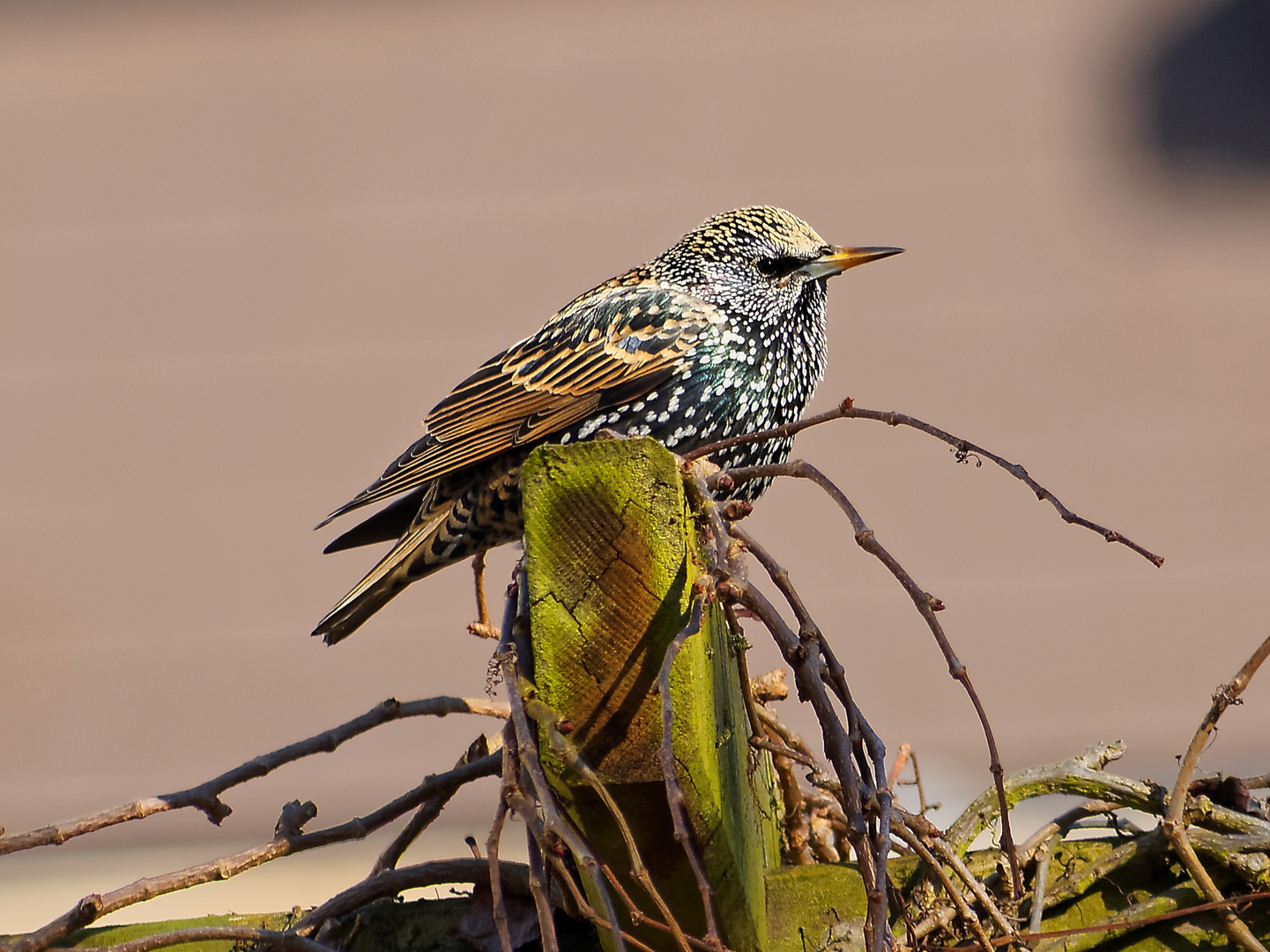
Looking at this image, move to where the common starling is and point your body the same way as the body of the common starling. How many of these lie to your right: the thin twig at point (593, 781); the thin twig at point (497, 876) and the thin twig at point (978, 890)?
3

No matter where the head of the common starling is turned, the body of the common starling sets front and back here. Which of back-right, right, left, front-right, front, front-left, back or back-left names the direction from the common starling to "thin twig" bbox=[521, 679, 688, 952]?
right

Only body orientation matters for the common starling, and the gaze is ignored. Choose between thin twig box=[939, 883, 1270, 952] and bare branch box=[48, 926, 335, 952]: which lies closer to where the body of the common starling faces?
the thin twig

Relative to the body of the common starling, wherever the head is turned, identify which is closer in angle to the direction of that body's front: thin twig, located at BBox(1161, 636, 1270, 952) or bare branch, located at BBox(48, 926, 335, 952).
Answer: the thin twig

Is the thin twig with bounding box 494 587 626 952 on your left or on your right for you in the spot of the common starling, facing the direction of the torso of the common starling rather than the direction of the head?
on your right

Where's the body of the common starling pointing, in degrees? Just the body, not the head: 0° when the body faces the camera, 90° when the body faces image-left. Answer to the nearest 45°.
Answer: approximately 270°

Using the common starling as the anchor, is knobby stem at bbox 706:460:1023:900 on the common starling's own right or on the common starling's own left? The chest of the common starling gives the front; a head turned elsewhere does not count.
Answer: on the common starling's own right

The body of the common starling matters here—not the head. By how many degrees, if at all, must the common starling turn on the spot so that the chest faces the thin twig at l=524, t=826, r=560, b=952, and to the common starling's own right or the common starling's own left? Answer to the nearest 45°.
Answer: approximately 90° to the common starling's own right

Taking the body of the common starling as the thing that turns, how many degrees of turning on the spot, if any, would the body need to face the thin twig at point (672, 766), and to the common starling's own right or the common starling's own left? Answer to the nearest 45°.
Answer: approximately 90° to the common starling's own right
